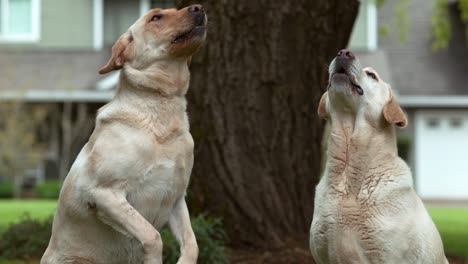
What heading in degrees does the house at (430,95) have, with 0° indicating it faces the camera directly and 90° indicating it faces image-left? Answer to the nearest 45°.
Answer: approximately 0°

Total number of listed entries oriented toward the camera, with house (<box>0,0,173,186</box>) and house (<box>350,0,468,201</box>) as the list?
2

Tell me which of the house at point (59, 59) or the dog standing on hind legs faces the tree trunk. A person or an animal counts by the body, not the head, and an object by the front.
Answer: the house

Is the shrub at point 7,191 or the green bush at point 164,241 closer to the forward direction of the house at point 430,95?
the green bush

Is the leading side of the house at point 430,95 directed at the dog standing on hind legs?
yes

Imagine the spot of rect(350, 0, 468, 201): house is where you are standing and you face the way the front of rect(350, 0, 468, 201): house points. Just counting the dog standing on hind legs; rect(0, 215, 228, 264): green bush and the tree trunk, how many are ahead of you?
3

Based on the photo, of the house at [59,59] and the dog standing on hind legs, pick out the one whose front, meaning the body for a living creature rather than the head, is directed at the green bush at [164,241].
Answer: the house
